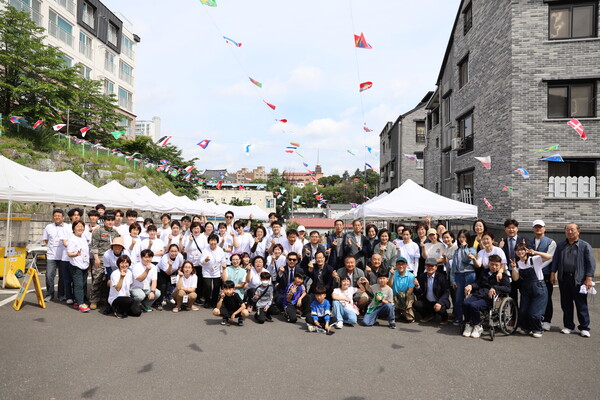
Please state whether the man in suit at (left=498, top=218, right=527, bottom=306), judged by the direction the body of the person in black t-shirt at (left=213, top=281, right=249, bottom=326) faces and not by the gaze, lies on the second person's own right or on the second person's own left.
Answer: on the second person's own left

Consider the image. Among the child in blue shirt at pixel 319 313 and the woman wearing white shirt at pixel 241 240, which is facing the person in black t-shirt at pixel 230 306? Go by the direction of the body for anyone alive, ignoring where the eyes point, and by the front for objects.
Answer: the woman wearing white shirt

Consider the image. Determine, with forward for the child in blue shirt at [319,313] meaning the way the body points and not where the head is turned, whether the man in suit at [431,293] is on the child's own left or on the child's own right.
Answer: on the child's own left

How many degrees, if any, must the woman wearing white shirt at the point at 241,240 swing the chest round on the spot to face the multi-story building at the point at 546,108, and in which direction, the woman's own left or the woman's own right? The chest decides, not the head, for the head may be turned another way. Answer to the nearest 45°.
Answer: approximately 90° to the woman's own left

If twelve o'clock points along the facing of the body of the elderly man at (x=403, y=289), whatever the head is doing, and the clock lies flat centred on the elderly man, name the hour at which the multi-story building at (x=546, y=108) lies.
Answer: The multi-story building is roughly at 7 o'clock from the elderly man.

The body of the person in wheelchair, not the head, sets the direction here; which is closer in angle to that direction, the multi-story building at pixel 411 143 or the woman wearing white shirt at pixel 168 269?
the woman wearing white shirt
